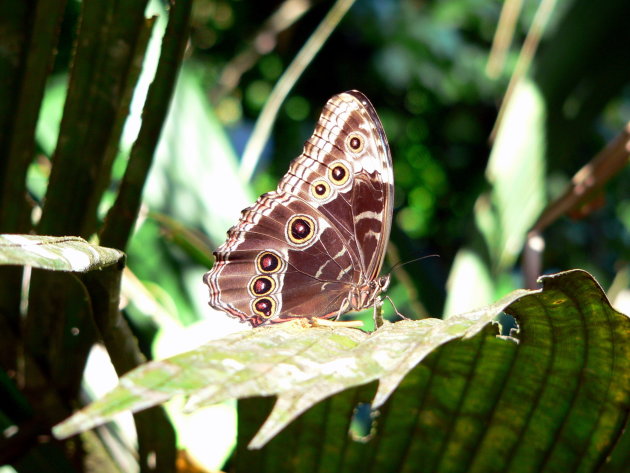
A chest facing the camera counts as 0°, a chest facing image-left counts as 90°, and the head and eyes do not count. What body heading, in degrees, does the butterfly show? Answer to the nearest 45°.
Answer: approximately 270°
